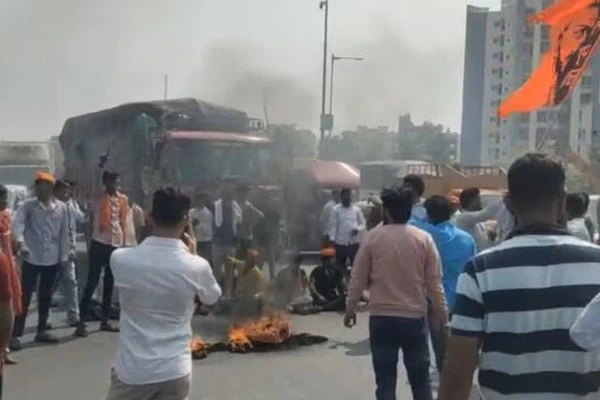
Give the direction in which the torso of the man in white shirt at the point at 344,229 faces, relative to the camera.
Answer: toward the camera

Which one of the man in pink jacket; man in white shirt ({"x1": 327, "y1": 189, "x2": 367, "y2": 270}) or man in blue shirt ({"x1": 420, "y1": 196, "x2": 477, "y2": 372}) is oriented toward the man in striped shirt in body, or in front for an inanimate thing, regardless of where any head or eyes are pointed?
the man in white shirt

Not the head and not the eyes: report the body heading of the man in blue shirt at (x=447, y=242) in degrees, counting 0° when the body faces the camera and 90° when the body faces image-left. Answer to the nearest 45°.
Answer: approximately 135°

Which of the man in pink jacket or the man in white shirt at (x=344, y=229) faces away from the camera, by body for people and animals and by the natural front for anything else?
the man in pink jacket

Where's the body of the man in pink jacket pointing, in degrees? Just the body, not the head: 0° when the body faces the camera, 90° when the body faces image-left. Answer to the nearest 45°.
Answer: approximately 180°

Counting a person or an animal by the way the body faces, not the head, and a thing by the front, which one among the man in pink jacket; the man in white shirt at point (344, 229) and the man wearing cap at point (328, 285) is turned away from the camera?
the man in pink jacket

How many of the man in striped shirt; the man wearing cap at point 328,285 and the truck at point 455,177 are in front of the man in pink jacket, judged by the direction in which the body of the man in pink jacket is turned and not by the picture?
2

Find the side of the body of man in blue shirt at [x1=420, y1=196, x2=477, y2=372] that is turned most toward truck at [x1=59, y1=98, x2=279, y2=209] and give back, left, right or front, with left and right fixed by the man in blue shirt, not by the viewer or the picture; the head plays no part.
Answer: front

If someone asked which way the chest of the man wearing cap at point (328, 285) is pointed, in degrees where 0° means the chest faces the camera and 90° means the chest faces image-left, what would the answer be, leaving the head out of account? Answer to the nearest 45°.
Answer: approximately 0°

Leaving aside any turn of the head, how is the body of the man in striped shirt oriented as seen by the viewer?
away from the camera

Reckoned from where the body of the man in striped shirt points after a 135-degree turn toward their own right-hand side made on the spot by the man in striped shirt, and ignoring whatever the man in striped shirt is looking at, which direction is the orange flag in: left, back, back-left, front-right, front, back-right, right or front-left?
back-left

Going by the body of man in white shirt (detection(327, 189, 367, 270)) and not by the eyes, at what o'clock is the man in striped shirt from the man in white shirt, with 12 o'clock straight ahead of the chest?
The man in striped shirt is roughly at 12 o'clock from the man in white shirt.

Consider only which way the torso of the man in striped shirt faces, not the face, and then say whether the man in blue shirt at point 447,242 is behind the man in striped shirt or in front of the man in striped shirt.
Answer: in front

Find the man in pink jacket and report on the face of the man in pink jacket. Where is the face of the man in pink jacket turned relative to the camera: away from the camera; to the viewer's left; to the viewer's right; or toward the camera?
away from the camera

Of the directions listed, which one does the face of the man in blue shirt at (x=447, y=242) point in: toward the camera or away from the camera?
away from the camera

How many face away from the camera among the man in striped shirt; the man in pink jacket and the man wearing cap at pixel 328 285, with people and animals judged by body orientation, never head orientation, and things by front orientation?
2
